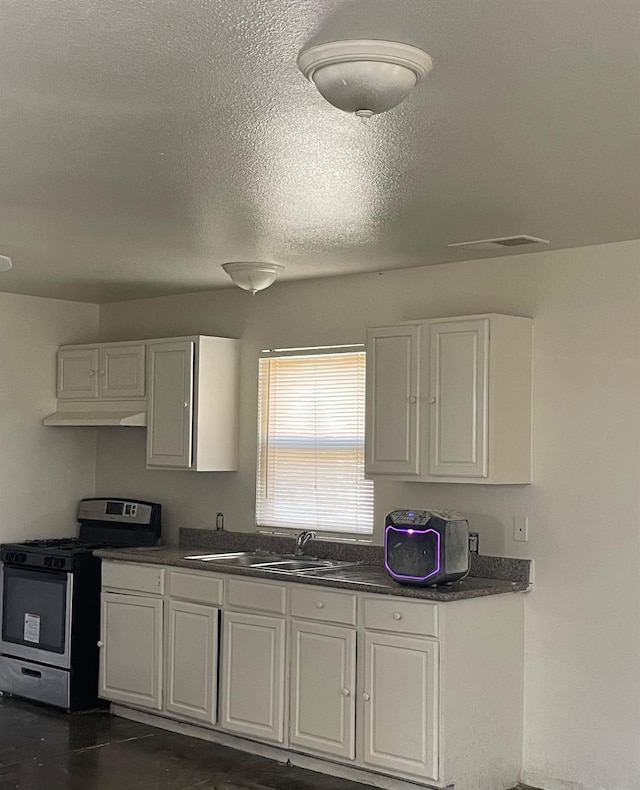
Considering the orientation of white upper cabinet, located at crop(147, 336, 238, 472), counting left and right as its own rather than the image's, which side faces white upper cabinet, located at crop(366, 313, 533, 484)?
left

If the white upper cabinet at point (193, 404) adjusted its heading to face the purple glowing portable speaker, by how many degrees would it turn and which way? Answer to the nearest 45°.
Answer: approximately 90° to its left

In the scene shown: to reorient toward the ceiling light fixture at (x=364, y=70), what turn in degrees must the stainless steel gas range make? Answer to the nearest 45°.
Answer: approximately 45° to its left

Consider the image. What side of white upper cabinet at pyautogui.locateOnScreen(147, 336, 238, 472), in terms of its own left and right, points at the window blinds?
left

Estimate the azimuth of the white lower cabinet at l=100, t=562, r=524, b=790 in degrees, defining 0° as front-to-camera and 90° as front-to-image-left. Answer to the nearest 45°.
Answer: approximately 45°

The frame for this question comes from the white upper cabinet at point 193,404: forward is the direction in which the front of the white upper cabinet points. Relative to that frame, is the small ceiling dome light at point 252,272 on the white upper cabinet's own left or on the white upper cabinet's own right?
on the white upper cabinet's own left

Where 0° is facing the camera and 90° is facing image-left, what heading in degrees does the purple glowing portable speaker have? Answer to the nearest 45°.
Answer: approximately 45°

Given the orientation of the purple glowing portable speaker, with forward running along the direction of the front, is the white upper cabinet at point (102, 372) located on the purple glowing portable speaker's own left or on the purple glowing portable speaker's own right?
on the purple glowing portable speaker's own right

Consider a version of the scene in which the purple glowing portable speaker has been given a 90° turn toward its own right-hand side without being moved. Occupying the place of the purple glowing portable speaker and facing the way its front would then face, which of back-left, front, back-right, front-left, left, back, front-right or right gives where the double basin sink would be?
front

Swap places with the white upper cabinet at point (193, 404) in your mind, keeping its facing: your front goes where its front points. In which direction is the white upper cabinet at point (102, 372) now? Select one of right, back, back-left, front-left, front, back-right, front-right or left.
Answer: right

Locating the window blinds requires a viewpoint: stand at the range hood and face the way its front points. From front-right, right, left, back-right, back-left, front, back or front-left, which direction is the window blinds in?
left

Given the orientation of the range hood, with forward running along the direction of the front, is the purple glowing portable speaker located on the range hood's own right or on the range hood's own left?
on the range hood's own left

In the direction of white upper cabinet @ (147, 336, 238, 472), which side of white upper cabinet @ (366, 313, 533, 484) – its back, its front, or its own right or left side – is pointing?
right

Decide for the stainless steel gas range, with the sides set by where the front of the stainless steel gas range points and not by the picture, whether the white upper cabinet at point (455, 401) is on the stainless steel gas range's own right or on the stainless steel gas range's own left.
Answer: on the stainless steel gas range's own left
